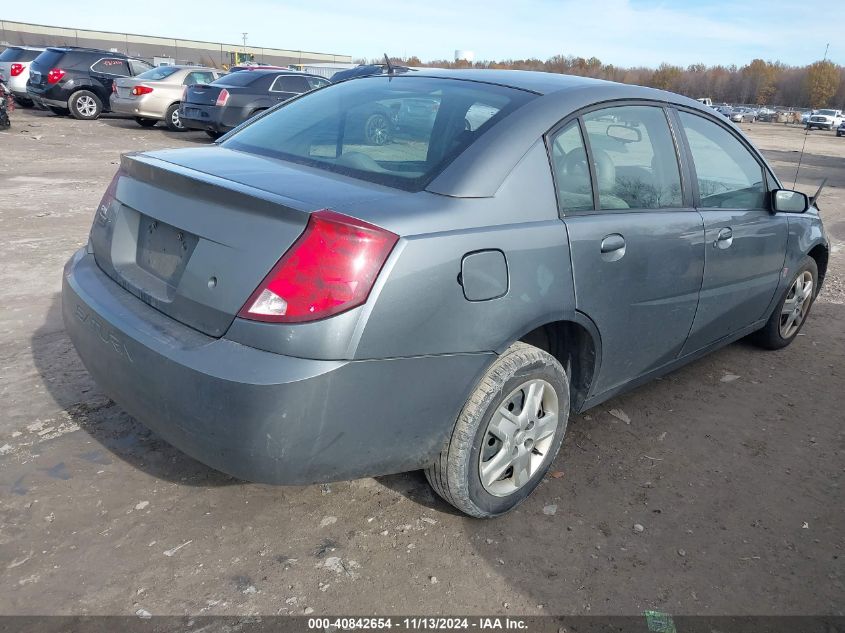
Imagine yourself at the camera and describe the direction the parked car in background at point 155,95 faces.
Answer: facing away from the viewer and to the right of the viewer

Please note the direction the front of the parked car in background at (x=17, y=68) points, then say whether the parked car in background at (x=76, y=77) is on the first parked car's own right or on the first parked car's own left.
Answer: on the first parked car's own right

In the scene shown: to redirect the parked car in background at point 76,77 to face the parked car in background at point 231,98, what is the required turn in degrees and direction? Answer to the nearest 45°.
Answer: approximately 90° to its right

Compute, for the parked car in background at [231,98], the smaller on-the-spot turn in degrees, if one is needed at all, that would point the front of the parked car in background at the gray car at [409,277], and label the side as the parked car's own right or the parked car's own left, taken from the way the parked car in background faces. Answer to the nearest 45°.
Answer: approximately 135° to the parked car's own right

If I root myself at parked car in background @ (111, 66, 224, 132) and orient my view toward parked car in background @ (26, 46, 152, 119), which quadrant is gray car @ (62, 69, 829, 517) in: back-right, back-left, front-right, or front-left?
back-left

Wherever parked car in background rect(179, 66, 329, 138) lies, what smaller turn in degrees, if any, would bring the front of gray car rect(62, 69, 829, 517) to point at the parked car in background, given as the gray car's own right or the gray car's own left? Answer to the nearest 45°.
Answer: approximately 45° to the gray car's own left

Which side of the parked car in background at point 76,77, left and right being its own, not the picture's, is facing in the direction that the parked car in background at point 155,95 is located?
right

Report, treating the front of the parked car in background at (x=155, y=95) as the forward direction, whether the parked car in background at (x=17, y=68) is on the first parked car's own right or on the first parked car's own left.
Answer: on the first parked car's own left

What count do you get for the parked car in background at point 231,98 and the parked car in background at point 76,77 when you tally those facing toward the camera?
0

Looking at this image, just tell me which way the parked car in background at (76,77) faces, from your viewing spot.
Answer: facing away from the viewer and to the right of the viewer

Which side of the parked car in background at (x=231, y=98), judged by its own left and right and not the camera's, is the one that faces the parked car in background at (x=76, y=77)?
left

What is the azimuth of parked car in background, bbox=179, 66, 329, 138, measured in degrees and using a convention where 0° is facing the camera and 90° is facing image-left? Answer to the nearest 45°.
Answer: approximately 225°

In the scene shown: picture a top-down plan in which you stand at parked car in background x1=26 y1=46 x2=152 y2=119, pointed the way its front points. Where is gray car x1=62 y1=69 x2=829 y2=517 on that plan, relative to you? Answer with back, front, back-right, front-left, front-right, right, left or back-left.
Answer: back-right

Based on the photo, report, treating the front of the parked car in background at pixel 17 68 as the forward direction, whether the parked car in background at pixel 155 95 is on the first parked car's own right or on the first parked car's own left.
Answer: on the first parked car's own right
